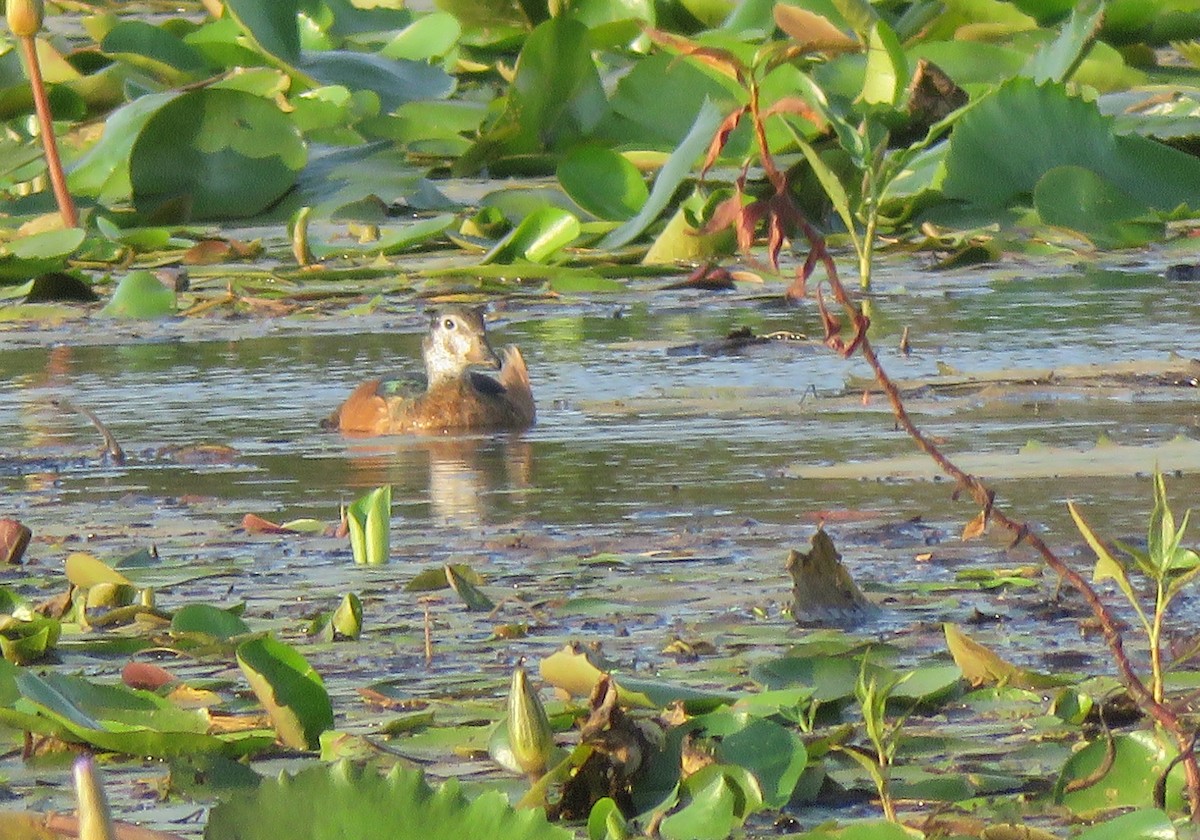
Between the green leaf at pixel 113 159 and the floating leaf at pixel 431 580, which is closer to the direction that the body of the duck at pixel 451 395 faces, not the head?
the floating leaf

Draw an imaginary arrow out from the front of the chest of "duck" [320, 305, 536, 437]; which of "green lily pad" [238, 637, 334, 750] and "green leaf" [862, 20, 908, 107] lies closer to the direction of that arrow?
the green lily pad

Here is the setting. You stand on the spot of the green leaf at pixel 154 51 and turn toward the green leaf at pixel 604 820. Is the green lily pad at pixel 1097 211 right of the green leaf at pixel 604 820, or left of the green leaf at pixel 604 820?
left

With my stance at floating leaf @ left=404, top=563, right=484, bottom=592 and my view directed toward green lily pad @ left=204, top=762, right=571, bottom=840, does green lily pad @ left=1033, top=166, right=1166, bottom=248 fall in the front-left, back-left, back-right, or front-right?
back-left

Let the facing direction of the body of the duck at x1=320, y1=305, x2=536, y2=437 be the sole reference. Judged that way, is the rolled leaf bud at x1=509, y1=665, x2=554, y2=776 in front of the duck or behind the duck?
in front
